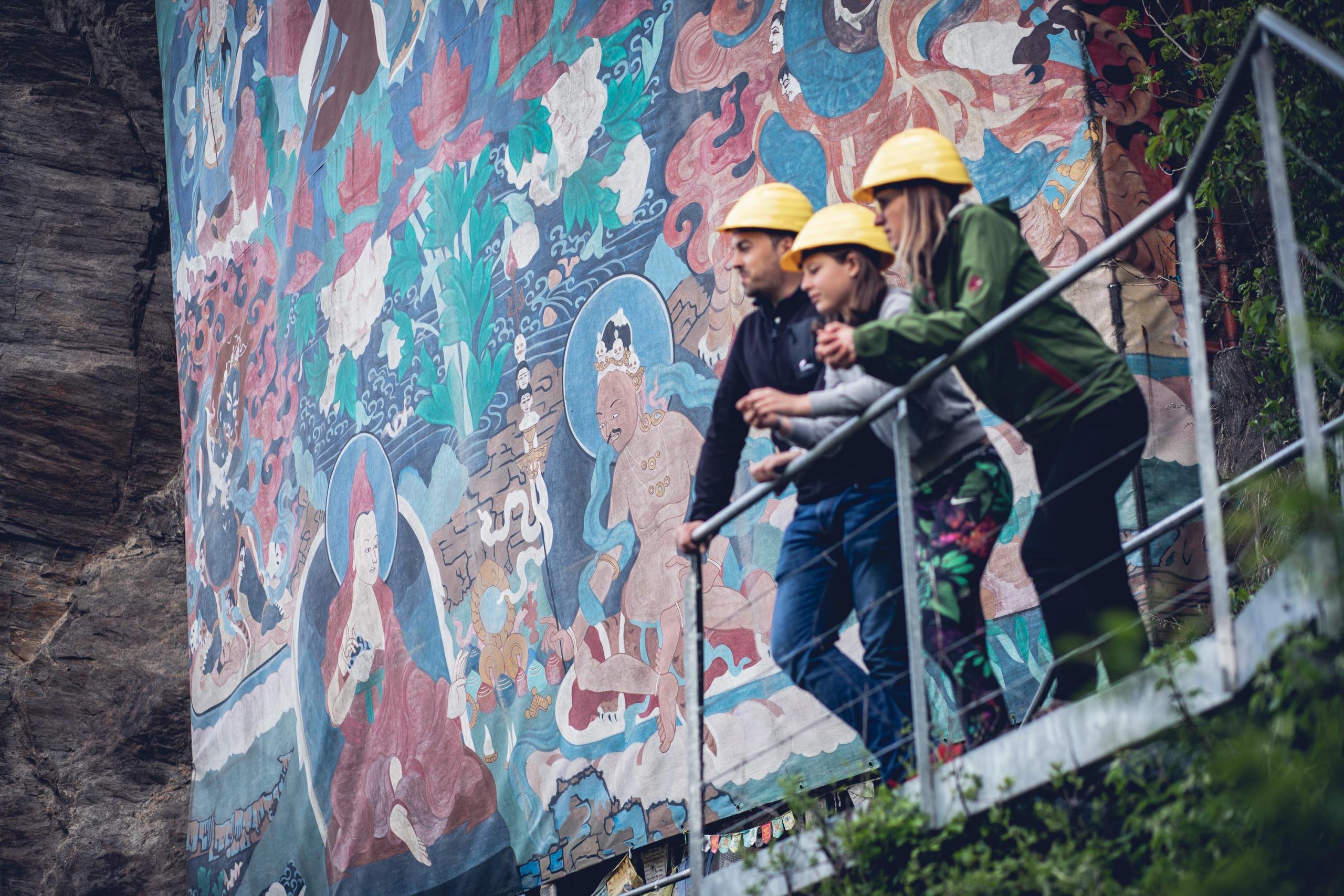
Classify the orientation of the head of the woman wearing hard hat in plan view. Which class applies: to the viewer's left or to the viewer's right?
to the viewer's left

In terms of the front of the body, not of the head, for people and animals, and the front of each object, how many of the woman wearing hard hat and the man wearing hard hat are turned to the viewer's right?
0

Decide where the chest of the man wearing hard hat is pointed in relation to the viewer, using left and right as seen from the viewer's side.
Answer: facing the viewer and to the left of the viewer

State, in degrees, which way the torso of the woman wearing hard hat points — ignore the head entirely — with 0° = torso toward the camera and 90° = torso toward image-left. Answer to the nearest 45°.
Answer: approximately 90°
